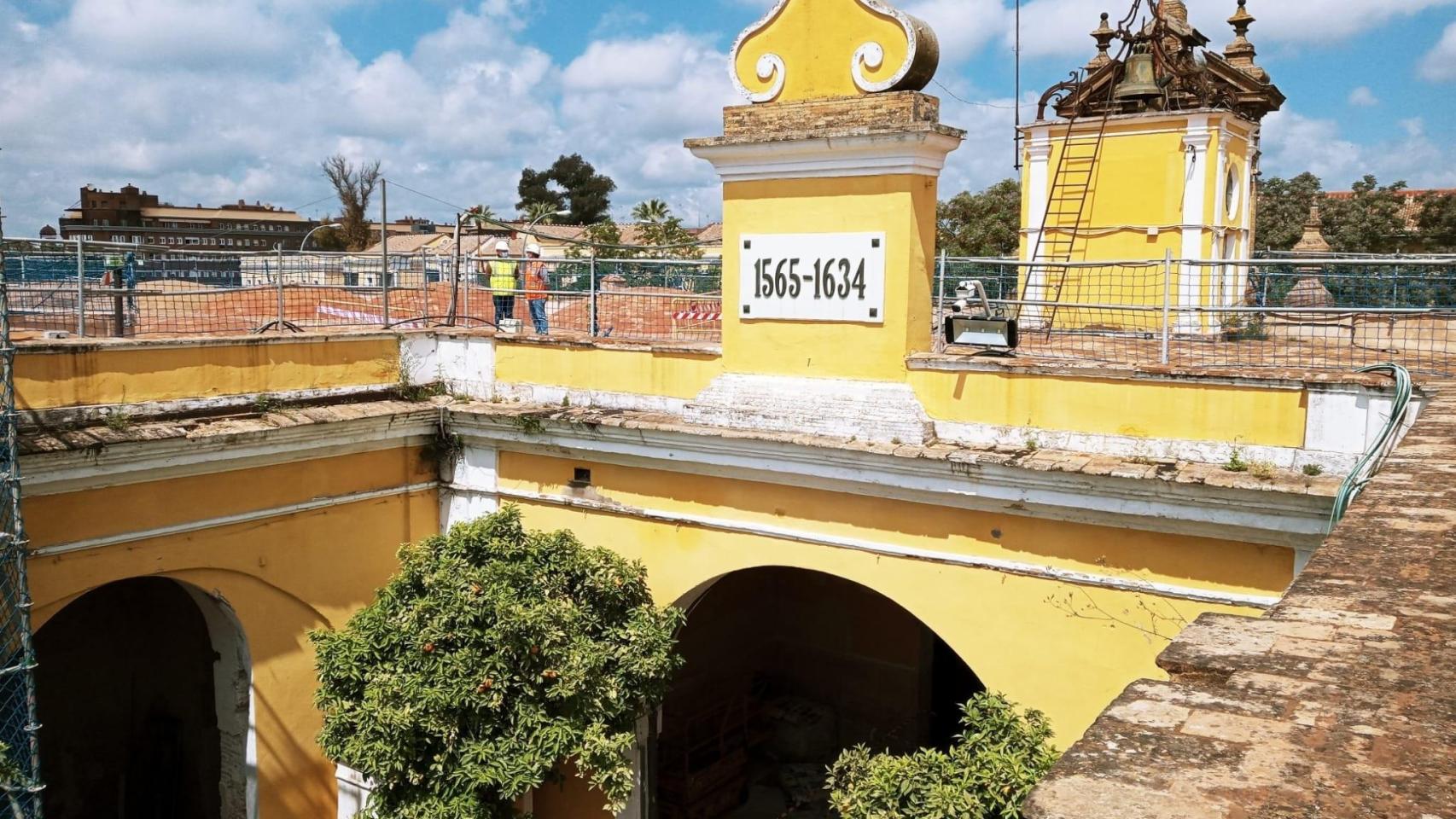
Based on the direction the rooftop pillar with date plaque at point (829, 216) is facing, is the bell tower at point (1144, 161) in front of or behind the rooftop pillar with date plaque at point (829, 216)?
behind

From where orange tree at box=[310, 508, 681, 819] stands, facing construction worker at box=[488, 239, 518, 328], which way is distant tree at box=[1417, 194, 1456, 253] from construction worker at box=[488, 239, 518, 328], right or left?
right

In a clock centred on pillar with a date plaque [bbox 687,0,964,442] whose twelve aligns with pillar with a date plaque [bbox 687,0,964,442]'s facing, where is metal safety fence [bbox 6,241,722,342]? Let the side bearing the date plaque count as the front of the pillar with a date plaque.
The metal safety fence is roughly at 4 o'clock from the pillar with a date plaque.

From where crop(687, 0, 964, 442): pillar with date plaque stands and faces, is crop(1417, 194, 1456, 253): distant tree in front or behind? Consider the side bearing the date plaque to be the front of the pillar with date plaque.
behind

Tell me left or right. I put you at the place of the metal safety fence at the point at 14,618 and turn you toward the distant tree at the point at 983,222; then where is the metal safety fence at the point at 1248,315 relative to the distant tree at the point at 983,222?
right

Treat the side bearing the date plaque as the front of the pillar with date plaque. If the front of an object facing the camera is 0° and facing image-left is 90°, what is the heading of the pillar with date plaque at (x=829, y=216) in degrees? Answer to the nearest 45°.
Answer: approximately 0°

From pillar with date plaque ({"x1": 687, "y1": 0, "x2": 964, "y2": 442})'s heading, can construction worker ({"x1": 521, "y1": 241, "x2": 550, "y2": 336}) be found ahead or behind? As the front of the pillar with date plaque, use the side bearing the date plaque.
behind
